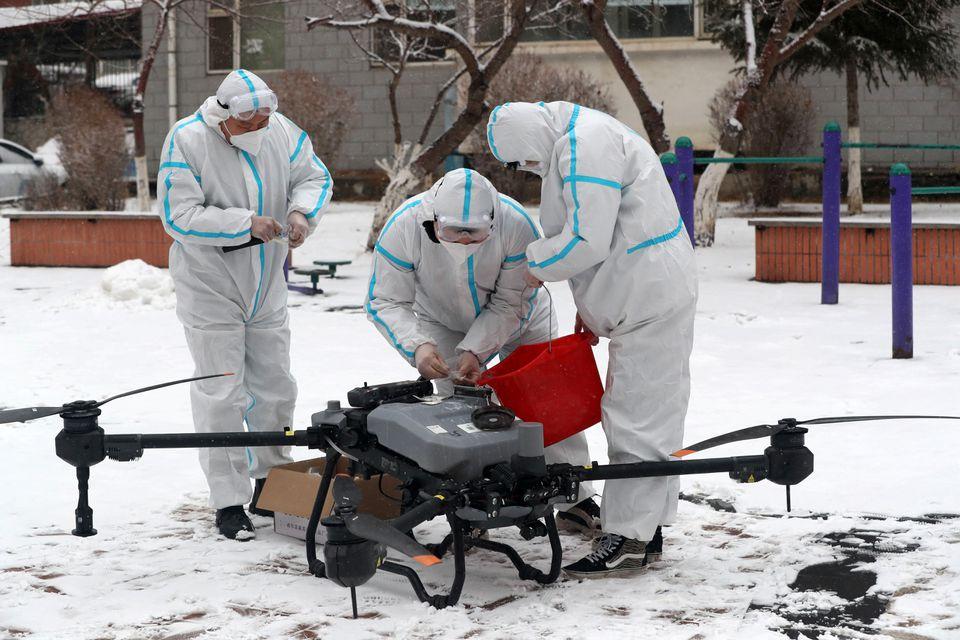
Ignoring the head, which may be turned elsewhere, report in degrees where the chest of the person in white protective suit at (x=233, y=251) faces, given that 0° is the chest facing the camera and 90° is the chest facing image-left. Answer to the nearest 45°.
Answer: approximately 315°

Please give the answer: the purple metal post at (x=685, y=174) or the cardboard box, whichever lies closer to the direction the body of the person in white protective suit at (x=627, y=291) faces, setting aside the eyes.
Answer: the cardboard box

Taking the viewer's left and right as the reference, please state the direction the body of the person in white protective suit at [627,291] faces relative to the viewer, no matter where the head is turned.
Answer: facing to the left of the viewer

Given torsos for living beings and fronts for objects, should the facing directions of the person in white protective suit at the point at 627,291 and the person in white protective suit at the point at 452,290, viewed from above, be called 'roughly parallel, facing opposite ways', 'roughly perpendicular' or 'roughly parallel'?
roughly perpendicular

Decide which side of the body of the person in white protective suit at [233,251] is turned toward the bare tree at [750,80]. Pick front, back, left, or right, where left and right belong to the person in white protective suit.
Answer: left

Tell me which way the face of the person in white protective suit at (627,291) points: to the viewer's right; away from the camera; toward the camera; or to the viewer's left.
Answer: to the viewer's left

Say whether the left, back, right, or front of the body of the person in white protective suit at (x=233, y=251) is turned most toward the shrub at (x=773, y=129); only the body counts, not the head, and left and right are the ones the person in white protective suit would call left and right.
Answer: left

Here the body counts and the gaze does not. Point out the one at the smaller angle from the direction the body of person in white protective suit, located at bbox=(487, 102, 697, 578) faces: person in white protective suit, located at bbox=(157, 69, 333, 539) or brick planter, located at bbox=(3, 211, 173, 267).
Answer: the person in white protective suit

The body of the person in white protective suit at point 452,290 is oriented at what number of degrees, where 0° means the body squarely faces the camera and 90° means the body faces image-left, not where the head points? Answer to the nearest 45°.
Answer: approximately 0°

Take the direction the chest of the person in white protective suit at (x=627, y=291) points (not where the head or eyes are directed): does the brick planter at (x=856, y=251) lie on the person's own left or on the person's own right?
on the person's own right
